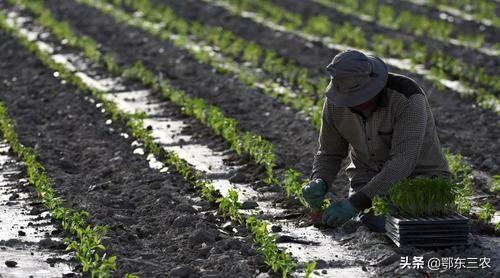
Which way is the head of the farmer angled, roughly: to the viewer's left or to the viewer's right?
to the viewer's left

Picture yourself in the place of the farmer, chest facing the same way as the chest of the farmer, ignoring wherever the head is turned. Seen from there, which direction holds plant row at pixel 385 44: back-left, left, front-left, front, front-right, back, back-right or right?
back-right

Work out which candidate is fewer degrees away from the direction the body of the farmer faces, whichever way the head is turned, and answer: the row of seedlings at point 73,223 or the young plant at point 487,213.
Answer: the row of seedlings

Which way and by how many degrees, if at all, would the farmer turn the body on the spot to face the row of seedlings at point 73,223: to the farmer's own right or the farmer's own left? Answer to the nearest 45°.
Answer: approximately 45° to the farmer's own right

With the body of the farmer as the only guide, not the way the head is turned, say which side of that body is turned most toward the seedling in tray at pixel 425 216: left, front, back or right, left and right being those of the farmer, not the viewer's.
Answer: left

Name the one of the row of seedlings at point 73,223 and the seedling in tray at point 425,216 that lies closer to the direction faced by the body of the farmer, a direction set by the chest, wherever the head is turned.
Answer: the row of seedlings

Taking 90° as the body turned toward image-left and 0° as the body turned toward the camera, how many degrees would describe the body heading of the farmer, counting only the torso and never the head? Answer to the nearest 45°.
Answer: approximately 45°

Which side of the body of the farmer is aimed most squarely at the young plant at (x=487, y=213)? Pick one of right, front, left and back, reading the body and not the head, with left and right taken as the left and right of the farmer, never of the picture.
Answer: back
